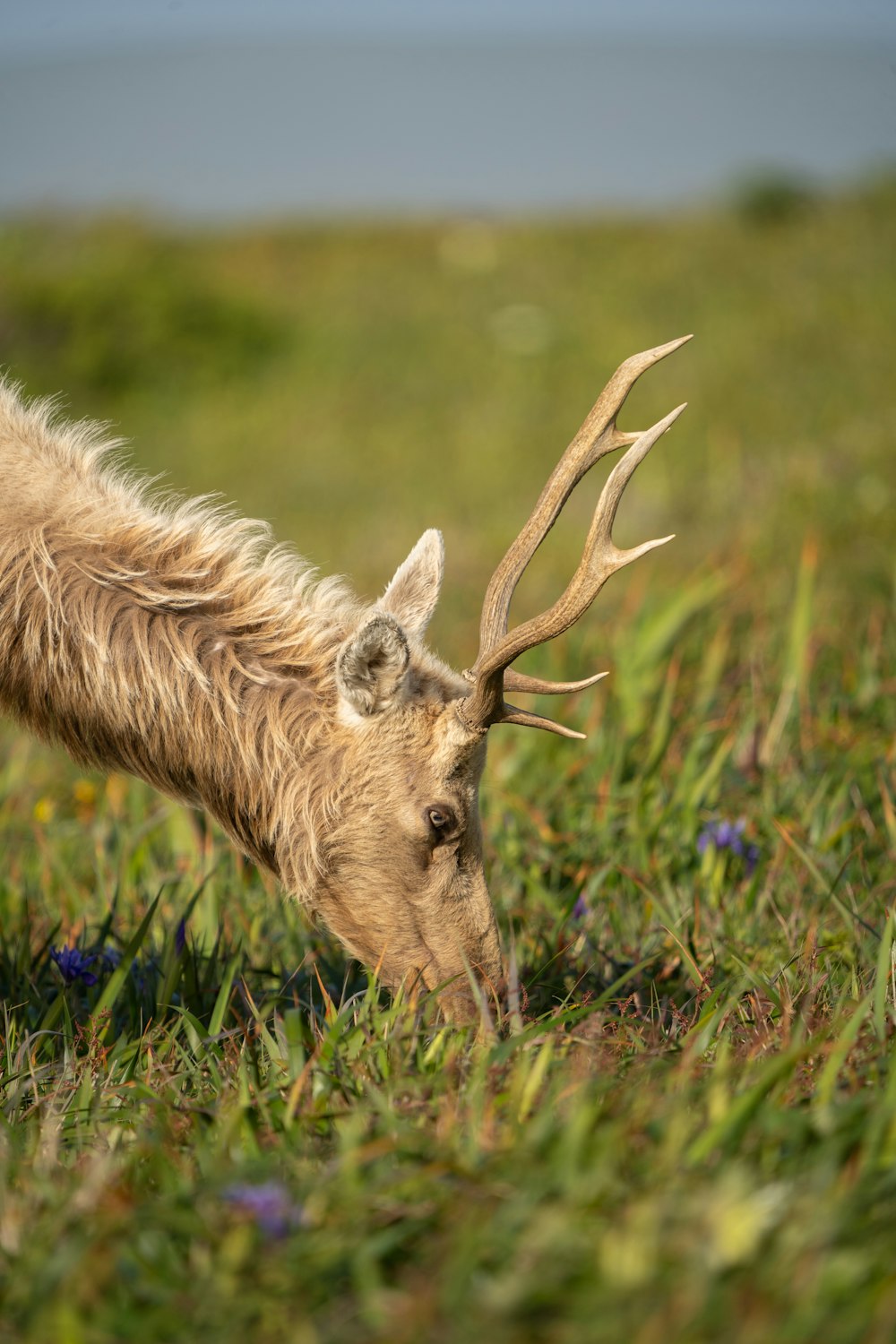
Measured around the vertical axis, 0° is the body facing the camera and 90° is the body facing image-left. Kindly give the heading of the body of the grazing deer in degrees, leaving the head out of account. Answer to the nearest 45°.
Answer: approximately 270°

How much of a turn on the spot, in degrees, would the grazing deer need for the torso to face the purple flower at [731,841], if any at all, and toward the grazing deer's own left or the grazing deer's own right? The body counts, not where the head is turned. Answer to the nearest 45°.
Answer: approximately 45° to the grazing deer's own left

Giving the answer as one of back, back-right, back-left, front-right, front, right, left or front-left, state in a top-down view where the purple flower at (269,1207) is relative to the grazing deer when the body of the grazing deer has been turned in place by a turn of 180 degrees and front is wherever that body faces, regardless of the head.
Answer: left
